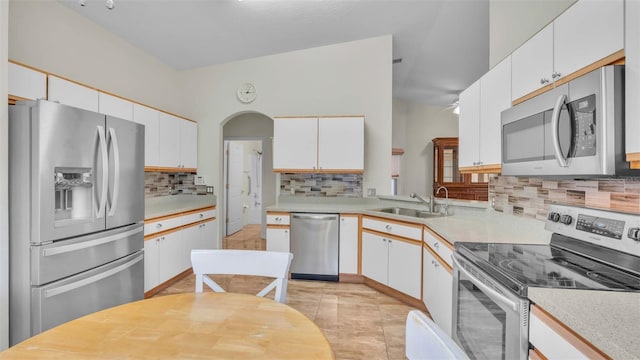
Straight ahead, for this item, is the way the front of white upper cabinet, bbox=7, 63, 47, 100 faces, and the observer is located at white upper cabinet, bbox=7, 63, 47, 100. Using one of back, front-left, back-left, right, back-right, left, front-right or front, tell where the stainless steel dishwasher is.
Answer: front-left

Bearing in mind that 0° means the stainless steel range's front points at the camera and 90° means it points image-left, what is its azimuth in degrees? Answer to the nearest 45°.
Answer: approximately 45°

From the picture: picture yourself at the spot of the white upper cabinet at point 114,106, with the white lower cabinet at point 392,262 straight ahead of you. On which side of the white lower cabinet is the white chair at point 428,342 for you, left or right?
right

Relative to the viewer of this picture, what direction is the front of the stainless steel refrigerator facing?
facing the viewer and to the right of the viewer

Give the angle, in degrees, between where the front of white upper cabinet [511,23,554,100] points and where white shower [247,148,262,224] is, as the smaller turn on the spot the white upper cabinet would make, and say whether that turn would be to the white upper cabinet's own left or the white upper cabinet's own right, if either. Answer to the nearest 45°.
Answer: approximately 90° to the white upper cabinet's own right

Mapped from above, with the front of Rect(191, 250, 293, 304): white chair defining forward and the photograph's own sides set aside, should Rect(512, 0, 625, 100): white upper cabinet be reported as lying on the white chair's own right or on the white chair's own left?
on the white chair's own left

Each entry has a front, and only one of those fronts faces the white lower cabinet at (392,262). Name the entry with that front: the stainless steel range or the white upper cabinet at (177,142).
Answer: the white upper cabinet

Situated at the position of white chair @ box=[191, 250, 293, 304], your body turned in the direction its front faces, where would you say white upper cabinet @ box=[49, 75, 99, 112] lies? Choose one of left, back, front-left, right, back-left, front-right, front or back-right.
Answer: back-right

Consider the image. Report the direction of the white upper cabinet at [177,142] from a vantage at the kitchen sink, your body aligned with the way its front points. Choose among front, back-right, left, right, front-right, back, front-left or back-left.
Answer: front-right

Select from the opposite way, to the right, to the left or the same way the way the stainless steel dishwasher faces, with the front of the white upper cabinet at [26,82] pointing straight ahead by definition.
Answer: to the right

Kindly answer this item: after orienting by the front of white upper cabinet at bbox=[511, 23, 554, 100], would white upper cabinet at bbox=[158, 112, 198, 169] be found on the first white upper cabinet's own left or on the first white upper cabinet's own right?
on the first white upper cabinet's own right

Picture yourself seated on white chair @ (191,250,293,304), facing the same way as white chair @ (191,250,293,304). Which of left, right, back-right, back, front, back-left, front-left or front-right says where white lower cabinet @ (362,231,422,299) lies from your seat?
back-left

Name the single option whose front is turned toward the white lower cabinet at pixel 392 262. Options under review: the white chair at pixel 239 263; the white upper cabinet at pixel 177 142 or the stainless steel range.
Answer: the white upper cabinet

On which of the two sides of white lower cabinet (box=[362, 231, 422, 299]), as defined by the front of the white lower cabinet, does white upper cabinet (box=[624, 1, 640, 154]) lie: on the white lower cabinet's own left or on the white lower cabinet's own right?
on the white lower cabinet's own left

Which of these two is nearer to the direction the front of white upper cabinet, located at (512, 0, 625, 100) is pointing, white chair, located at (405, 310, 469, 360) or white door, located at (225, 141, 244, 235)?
the white chair

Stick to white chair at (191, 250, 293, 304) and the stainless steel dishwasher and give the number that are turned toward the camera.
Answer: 2

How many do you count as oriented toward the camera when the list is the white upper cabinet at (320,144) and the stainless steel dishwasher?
2

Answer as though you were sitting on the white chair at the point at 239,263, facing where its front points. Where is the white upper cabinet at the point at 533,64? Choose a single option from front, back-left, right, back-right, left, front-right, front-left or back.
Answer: left
